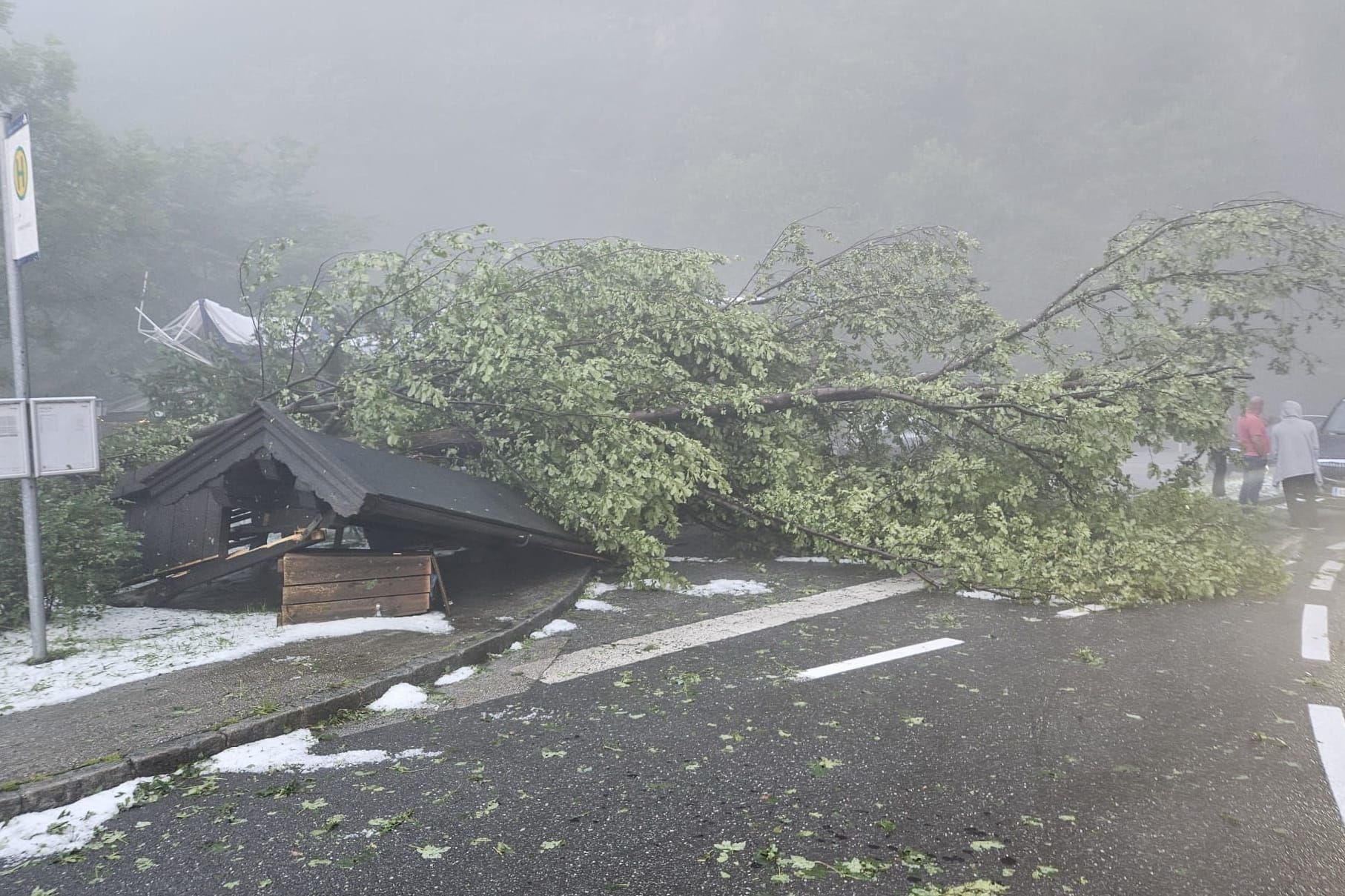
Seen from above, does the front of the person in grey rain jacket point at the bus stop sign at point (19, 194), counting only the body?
no

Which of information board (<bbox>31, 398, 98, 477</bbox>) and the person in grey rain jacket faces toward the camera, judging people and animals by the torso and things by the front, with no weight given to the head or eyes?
the information board

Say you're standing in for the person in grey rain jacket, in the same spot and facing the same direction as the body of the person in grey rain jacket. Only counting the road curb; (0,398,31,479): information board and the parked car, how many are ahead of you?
1

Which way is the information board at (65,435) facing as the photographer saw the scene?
facing the viewer

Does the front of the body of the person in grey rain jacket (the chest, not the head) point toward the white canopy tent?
no

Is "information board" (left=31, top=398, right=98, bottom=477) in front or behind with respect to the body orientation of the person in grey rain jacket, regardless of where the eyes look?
behind

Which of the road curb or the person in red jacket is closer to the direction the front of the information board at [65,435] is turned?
the road curb

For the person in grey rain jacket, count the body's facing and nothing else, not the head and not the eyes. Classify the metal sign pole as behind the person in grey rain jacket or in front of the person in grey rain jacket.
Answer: behind

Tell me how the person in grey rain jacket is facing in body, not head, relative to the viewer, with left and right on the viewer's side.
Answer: facing away from the viewer

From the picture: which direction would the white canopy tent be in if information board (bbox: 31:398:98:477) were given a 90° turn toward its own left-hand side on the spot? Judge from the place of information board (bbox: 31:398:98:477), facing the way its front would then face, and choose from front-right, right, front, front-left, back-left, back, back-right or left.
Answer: left

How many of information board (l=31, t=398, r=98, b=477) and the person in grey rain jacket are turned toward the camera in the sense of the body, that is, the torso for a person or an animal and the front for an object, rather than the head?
1

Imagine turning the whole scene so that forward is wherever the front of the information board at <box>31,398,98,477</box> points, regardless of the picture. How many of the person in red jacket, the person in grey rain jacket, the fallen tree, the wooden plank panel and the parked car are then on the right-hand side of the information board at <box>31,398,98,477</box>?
0
